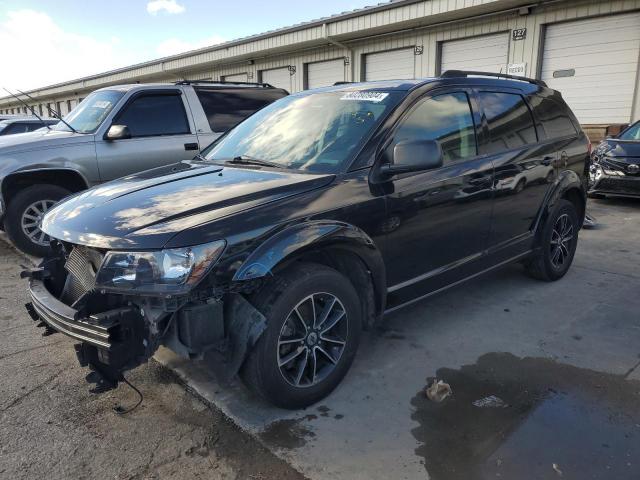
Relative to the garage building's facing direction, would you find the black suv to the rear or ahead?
ahead

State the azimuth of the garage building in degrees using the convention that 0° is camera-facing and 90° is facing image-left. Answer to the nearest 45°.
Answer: approximately 45°

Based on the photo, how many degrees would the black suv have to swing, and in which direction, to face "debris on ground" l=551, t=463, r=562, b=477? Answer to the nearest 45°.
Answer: approximately 90° to its left

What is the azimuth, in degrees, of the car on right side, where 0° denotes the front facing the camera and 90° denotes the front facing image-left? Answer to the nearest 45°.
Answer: approximately 45°

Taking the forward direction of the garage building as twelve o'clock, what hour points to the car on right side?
The car on right side is roughly at 10 o'clock from the garage building.

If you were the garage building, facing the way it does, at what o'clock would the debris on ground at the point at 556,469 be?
The debris on ground is roughly at 11 o'clock from the garage building.

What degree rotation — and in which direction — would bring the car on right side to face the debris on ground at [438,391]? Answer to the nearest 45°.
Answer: approximately 45° to its left

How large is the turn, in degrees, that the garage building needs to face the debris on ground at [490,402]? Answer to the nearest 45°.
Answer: approximately 45° to its left

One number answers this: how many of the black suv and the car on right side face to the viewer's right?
0

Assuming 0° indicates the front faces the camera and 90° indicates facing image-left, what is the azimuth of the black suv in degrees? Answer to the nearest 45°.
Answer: approximately 45°

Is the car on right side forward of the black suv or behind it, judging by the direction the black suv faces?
behind

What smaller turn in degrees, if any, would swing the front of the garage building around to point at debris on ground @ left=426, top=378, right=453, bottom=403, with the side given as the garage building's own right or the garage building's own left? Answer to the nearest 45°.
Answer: approximately 45° to the garage building's own left
